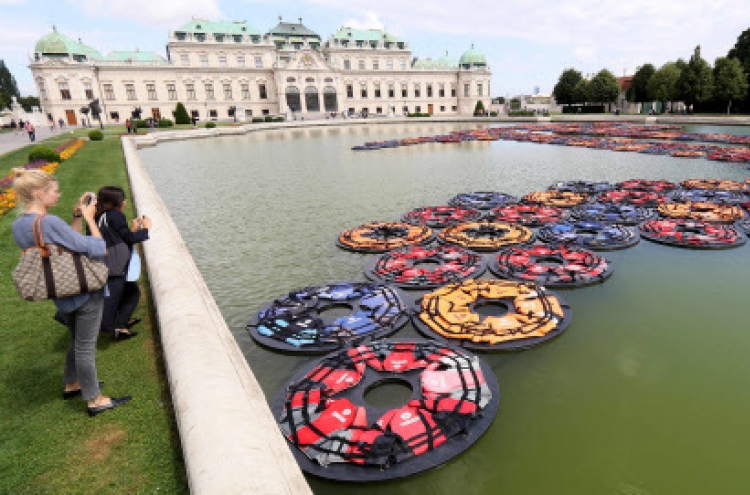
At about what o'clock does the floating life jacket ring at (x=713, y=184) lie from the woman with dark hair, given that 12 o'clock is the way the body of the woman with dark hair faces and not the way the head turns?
The floating life jacket ring is roughly at 12 o'clock from the woman with dark hair.

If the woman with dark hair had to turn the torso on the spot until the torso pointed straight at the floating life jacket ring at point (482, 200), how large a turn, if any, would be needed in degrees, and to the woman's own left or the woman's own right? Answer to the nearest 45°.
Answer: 0° — they already face it

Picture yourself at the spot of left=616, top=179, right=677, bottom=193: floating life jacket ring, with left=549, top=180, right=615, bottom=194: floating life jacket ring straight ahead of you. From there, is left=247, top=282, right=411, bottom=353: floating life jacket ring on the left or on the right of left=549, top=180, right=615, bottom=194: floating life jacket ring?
left

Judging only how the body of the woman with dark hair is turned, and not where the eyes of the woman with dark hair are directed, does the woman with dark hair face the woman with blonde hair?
no

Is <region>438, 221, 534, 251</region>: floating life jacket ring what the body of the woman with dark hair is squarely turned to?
yes

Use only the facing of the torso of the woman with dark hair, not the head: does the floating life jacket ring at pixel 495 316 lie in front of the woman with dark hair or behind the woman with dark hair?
in front

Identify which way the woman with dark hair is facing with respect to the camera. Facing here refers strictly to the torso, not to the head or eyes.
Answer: to the viewer's right

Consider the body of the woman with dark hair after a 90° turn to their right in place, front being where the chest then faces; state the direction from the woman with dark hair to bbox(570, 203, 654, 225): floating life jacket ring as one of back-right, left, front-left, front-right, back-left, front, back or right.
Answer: left

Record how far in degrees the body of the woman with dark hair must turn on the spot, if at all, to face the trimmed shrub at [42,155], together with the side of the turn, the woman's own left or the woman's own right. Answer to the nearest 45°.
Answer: approximately 90° to the woman's own left

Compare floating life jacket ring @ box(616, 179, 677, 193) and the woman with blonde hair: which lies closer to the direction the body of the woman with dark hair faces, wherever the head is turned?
the floating life jacket ring

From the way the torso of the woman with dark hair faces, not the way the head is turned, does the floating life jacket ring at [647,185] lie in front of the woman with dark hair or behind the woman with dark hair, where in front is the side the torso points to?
in front

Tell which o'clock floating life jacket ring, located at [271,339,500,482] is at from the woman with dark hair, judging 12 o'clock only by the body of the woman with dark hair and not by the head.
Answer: The floating life jacket ring is roughly at 2 o'clock from the woman with dark hair.

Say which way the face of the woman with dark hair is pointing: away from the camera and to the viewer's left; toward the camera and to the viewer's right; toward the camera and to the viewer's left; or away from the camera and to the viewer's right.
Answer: away from the camera and to the viewer's right

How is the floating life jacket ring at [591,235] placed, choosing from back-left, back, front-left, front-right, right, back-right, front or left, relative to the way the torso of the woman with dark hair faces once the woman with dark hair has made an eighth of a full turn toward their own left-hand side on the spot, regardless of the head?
front-right

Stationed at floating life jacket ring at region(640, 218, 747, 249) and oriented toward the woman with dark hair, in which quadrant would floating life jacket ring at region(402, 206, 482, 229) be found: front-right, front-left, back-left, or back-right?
front-right

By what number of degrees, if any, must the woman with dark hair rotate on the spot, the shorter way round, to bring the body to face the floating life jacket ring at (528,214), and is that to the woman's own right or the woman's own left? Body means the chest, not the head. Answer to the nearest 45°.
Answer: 0° — they already face it

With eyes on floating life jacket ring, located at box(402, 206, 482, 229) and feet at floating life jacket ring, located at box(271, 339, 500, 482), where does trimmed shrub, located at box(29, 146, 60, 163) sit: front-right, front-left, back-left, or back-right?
front-left

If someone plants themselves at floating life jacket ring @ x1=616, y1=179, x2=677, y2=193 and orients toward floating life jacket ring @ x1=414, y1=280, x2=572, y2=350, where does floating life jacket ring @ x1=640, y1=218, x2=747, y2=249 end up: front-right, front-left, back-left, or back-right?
front-left
